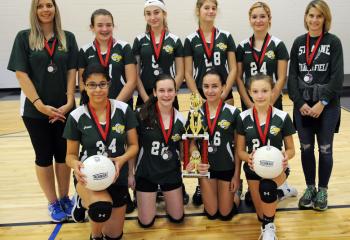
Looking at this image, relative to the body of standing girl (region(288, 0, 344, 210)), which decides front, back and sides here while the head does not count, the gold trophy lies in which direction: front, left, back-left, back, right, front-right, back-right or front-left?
front-right

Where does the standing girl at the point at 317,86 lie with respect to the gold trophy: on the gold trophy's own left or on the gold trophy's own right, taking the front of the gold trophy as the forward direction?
on the gold trophy's own left

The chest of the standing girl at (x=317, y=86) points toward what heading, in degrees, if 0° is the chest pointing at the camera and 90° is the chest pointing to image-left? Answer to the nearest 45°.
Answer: approximately 0°

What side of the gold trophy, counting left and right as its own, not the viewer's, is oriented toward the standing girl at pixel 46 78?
right

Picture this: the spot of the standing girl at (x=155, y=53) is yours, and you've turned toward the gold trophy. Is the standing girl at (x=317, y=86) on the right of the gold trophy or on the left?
left

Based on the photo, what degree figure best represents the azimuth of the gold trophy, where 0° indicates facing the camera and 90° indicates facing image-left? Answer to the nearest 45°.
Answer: approximately 0°

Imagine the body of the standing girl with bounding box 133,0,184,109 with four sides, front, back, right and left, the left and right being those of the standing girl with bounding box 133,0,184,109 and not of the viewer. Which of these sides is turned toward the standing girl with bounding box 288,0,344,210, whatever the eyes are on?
left

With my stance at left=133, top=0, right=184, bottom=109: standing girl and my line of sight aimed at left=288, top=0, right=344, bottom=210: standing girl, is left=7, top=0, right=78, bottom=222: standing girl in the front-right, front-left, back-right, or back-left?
back-right

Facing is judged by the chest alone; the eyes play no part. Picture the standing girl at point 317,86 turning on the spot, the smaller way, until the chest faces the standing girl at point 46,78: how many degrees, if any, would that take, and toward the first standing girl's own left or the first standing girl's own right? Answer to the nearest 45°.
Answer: approximately 45° to the first standing girl's own right

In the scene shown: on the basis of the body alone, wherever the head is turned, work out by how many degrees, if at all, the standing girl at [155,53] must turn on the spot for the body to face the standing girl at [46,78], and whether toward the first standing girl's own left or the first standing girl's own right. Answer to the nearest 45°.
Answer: approximately 45° to the first standing girl's own right

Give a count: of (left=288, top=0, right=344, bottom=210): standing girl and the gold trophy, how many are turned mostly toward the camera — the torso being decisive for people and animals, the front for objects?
2
